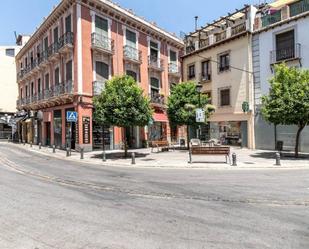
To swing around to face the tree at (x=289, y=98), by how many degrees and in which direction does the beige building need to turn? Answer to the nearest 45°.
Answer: approximately 45° to its left

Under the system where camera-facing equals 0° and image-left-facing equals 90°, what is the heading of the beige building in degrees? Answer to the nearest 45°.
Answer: approximately 45°

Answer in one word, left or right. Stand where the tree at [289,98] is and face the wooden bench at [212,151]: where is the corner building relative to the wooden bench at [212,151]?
right

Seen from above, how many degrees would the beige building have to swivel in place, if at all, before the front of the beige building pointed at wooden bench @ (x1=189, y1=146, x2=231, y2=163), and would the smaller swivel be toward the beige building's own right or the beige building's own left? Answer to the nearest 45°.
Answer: approximately 45° to the beige building's own left

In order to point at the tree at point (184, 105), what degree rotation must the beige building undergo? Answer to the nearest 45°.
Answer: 0° — it already faces it

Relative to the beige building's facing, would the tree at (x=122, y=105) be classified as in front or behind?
in front

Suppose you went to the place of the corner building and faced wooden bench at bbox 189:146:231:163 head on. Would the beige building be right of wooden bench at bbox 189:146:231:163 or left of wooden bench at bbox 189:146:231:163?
left
